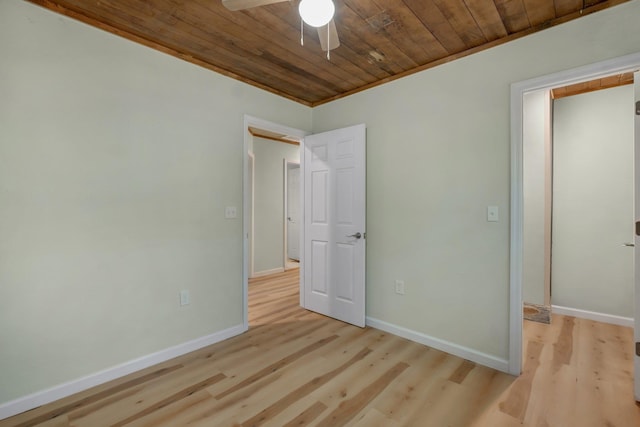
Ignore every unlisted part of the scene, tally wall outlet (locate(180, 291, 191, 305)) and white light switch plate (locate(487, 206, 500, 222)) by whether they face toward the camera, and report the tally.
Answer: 2

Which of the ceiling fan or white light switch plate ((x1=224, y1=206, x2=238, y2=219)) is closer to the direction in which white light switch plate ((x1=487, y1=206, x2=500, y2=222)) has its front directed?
the ceiling fan

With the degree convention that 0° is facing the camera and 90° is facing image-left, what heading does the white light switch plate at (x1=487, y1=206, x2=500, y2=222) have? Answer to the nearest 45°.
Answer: approximately 0°

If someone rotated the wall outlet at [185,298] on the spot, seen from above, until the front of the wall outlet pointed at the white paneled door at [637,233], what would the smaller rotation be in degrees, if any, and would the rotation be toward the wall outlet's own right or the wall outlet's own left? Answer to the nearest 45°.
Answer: approximately 45° to the wall outlet's own left

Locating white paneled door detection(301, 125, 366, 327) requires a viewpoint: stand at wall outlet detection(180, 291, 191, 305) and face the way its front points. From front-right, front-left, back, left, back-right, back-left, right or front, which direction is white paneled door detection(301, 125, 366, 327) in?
left

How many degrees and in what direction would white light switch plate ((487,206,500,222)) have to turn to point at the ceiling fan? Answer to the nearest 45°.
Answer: approximately 45° to its right

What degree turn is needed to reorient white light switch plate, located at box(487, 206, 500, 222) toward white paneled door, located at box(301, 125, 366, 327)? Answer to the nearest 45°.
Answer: approximately 90° to its right
